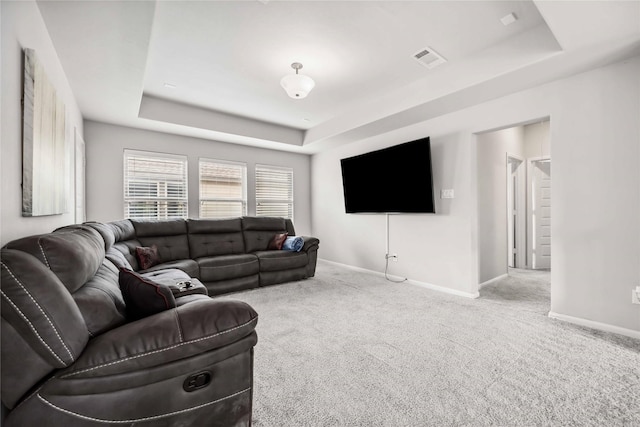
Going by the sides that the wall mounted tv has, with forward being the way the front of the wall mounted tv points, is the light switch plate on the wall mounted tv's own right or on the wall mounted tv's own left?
on the wall mounted tv's own left

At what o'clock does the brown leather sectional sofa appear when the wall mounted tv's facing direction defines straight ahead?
The brown leather sectional sofa is roughly at 11 o'clock from the wall mounted tv.

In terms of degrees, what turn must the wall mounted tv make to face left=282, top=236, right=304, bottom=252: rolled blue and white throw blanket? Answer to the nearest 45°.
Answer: approximately 45° to its right

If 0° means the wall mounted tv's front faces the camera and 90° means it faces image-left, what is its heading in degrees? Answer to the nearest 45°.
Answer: approximately 45°

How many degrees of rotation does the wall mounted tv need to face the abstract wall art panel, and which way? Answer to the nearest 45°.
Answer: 0° — it already faces it

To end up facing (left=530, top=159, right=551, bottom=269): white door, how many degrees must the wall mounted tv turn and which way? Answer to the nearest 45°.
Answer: approximately 180°

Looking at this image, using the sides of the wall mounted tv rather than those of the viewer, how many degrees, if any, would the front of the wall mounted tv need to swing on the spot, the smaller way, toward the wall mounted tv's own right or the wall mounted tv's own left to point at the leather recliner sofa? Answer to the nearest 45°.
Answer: approximately 45° to the wall mounted tv's own right

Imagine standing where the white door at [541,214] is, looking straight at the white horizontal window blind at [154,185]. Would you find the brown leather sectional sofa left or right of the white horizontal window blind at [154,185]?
left

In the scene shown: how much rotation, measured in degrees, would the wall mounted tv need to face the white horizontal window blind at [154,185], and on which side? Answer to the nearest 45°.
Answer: approximately 45° to its right

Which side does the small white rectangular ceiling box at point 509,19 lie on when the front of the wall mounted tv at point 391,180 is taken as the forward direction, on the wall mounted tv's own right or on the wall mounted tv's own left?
on the wall mounted tv's own left
